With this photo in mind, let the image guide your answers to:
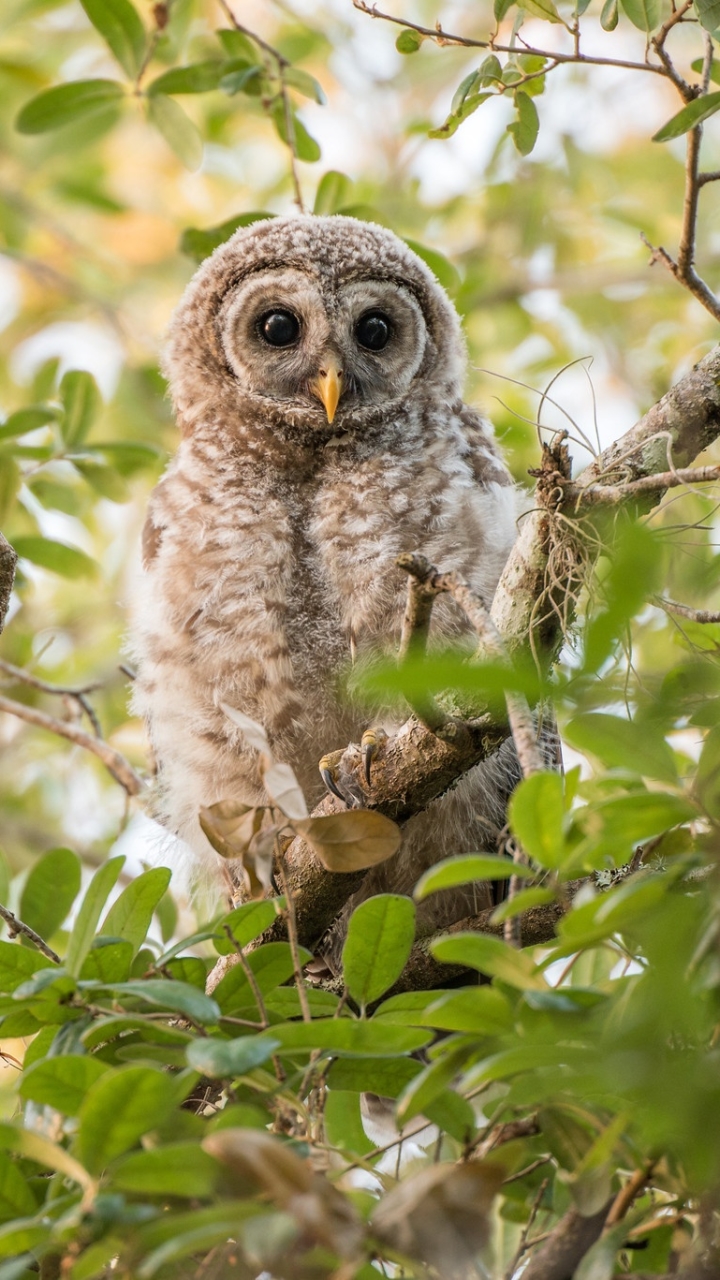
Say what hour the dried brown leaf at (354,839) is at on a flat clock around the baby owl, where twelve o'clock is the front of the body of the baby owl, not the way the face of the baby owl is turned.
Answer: The dried brown leaf is roughly at 12 o'clock from the baby owl.

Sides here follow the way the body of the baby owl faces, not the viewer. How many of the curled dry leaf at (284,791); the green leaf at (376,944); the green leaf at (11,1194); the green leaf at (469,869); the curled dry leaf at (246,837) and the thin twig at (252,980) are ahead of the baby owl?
6

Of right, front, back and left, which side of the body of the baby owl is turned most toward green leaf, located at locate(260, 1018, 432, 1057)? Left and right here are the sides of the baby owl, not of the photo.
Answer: front

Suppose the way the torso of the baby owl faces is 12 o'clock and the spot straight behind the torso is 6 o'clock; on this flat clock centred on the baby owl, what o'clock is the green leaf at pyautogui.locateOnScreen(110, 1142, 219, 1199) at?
The green leaf is roughly at 12 o'clock from the baby owl.

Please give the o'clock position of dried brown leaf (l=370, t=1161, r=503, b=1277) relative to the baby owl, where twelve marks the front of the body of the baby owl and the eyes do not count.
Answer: The dried brown leaf is roughly at 12 o'clock from the baby owl.

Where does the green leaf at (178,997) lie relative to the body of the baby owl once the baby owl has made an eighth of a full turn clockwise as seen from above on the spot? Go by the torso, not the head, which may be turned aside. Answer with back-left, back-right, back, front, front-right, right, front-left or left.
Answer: front-left

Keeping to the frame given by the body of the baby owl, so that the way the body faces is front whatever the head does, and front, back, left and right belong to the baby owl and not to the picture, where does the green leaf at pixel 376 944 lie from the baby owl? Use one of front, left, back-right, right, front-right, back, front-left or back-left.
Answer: front

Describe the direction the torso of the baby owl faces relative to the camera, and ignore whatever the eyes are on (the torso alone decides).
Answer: toward the camera

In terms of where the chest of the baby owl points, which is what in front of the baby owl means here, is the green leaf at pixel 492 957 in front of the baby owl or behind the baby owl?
in front

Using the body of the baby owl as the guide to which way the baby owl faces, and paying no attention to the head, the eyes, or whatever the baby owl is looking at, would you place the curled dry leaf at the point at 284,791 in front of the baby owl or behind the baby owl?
in front
